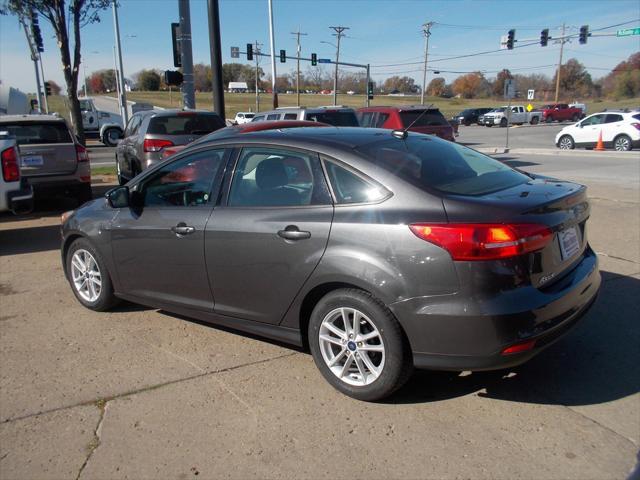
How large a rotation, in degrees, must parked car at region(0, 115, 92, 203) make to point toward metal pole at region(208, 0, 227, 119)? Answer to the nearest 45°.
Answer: approximately 45° to its right

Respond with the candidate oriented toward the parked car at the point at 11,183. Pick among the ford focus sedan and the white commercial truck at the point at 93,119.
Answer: the ford focus sedan

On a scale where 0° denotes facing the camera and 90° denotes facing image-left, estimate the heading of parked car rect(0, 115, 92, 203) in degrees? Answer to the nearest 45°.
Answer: approximately 180°

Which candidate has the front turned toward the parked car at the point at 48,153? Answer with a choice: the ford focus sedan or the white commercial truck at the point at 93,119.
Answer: the ford focus sedan

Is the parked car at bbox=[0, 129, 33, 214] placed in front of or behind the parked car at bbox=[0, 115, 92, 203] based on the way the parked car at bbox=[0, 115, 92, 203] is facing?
behind

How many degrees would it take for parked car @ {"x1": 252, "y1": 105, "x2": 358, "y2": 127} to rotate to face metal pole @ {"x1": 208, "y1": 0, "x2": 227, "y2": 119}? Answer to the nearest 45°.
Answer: approximately 45° to its left

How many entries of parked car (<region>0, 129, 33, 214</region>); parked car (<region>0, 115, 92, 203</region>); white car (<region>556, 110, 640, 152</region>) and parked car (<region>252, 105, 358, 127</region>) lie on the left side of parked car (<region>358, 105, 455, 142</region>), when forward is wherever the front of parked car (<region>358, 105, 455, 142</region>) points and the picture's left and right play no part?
3

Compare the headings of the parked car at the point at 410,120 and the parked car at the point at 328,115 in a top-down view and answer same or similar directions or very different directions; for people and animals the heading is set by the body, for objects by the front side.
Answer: same or similar directions

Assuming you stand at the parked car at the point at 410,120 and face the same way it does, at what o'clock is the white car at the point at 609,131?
The white car is roughly at 3 o'clock from the parked car.

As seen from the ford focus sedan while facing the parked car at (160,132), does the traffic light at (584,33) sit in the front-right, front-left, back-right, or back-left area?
front-right

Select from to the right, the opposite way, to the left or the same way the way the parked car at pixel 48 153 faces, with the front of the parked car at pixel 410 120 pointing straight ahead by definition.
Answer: the same way
